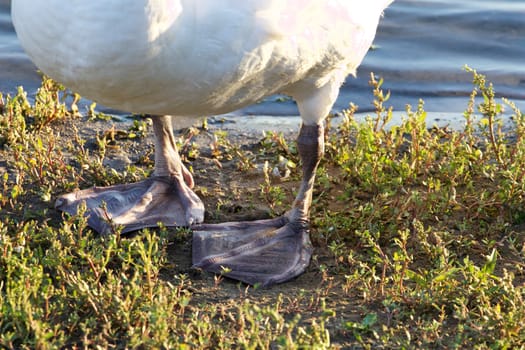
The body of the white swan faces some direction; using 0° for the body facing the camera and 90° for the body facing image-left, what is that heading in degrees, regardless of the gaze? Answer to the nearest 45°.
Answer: approximately 45°
